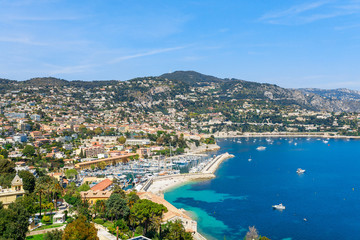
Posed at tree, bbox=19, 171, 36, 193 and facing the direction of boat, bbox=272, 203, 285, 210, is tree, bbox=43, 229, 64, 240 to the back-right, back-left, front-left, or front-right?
front-right

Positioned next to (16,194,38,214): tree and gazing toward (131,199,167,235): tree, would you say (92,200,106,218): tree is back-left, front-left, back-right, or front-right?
front-left

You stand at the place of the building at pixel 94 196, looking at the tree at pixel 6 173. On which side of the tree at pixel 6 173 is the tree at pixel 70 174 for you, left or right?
right
